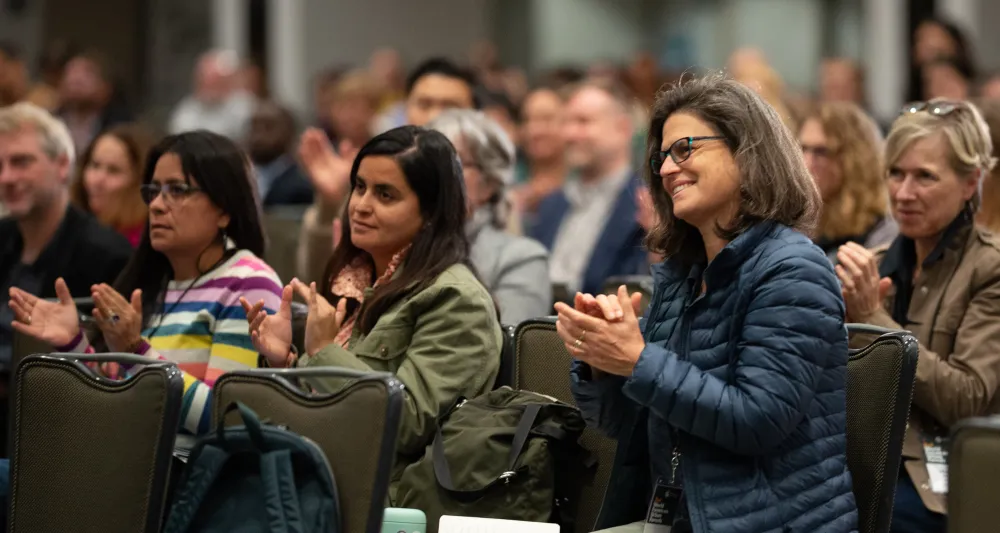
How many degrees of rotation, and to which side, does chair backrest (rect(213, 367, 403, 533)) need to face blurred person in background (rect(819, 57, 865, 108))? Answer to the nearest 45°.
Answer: approximately 180°

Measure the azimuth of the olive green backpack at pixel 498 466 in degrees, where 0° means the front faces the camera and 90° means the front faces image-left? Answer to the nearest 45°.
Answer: approximately 45°

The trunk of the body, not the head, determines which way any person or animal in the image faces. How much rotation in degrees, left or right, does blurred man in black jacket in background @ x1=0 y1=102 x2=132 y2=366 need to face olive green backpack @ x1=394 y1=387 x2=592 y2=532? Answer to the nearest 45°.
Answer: approximately 90° to their left

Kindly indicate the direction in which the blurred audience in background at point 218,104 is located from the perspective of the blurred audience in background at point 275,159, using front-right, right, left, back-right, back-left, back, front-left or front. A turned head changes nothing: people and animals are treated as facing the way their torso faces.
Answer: back-right

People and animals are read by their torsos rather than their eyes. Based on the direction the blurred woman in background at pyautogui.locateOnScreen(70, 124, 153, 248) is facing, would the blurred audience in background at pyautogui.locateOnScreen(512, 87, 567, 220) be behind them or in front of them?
behind

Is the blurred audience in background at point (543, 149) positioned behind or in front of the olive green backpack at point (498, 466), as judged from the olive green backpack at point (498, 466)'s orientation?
behind

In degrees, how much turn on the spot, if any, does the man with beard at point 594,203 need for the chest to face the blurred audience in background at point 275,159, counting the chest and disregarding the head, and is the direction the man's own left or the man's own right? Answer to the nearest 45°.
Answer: approximately 90° to the man's own right

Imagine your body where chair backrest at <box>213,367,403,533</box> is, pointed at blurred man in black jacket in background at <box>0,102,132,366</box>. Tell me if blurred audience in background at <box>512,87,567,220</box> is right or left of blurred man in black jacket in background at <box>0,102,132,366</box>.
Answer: right

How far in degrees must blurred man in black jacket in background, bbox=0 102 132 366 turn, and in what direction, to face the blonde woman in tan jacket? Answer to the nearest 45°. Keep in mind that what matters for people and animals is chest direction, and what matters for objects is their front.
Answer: approximately 90° to their left

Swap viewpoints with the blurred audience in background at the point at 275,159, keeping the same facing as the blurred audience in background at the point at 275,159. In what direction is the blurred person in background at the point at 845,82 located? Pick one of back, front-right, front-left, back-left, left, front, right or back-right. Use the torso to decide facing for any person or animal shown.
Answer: back-left

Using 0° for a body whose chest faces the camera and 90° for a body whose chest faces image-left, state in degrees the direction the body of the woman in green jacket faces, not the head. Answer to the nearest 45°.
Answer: approximately 45°

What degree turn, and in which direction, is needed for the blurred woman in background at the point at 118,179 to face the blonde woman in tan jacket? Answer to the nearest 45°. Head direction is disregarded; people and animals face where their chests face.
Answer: approximately 90° to their left

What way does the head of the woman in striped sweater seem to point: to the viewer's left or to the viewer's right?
to the viewer's left
